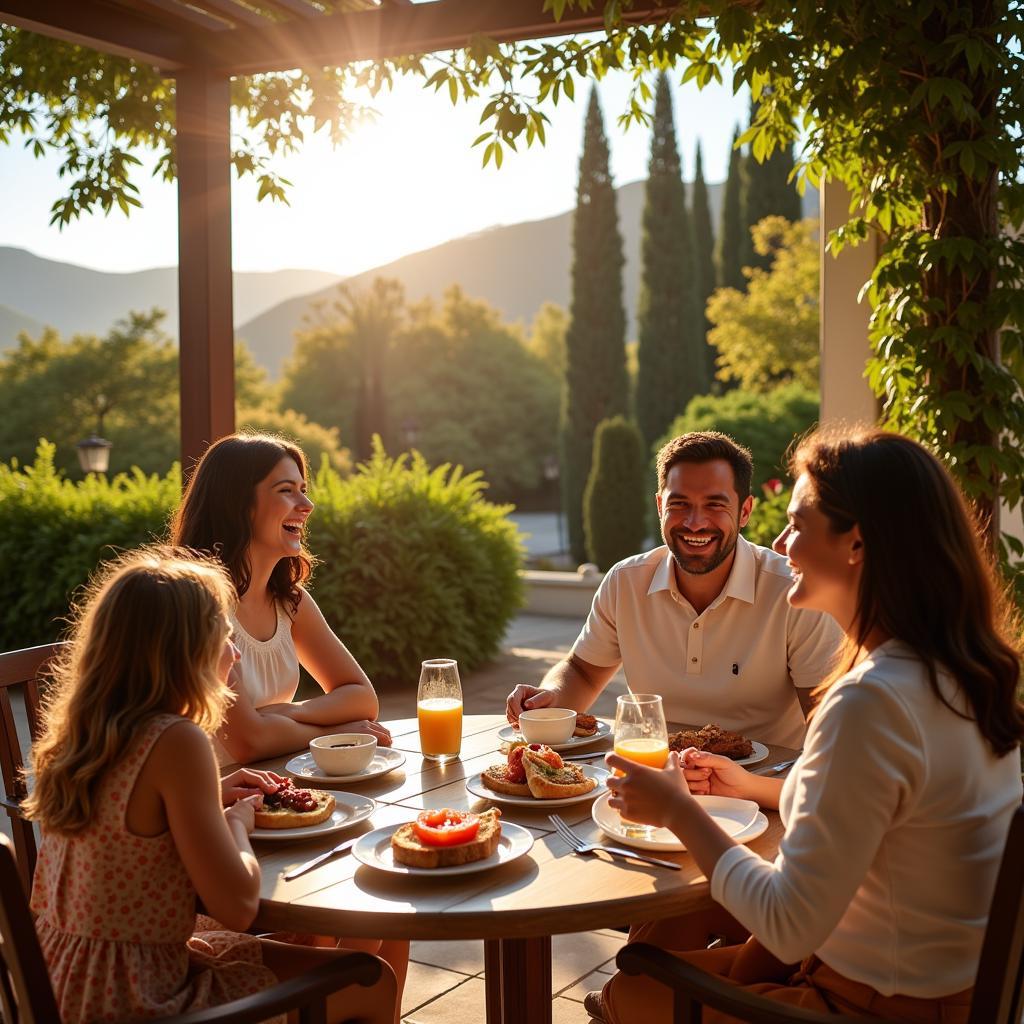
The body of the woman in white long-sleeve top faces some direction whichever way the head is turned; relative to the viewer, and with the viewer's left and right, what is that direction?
facing away from the viewer and to the left of the viewer

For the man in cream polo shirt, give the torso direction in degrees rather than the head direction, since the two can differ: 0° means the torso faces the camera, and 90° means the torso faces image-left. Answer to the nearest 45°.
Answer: approximately 0°

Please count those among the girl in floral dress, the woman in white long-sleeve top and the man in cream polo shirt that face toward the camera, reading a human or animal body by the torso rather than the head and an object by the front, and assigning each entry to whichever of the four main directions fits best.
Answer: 1

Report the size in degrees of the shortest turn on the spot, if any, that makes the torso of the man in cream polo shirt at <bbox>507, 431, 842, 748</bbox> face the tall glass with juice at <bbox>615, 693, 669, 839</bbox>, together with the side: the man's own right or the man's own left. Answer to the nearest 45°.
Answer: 0° — they already face it

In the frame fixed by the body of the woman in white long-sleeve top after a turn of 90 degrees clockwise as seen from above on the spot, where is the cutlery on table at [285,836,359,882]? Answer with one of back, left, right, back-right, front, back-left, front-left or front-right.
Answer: back-left

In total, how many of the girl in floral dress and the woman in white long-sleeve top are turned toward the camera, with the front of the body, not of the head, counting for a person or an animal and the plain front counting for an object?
0

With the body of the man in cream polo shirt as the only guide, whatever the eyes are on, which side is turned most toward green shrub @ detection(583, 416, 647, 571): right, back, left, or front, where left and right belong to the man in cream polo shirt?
back

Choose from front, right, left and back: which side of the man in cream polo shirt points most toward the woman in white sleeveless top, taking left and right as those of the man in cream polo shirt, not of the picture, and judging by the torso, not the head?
right

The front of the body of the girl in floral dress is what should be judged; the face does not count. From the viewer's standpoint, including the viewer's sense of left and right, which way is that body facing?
facing away from the viewer and to the right of the viewer

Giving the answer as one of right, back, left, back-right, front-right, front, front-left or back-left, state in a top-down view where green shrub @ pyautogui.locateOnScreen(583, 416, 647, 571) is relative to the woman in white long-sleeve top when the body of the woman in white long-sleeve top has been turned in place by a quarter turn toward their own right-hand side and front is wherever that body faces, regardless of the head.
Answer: front-left

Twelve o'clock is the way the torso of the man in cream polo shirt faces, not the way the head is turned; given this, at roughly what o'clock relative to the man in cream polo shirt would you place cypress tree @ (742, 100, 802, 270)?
The cypress tree is roughly at 6 o'clock from the man in cream polo shirt.

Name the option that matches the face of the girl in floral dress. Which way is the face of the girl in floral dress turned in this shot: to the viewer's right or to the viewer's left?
to the viewer's right

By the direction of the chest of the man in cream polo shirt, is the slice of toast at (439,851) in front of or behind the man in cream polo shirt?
in front

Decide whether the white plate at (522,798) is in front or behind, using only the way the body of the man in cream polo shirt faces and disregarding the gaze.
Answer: in front
